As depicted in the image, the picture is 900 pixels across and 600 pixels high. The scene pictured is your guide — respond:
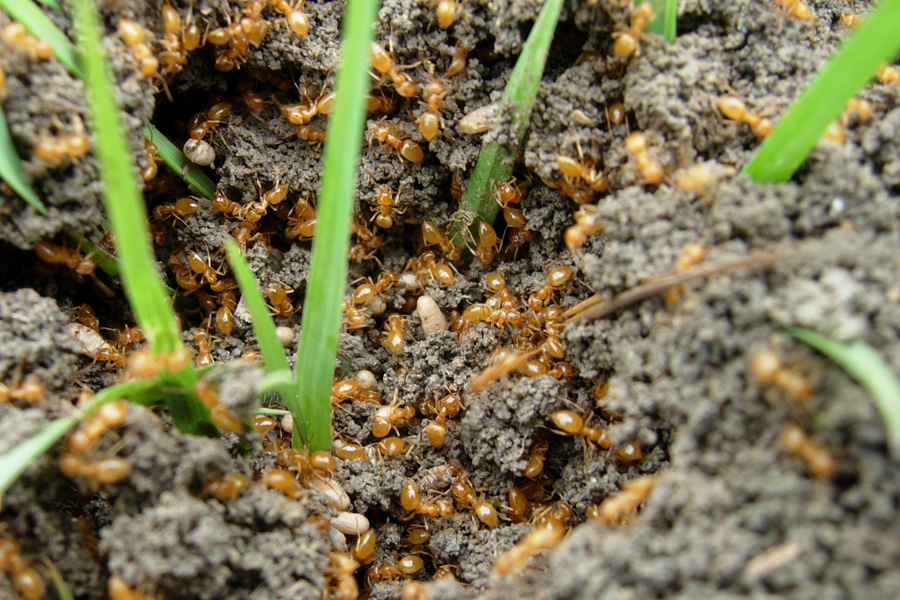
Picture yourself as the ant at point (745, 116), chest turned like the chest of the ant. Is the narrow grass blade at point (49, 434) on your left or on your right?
on your right

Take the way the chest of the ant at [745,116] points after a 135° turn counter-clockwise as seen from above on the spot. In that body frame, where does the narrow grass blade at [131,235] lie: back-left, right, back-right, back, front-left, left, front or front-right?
back-left

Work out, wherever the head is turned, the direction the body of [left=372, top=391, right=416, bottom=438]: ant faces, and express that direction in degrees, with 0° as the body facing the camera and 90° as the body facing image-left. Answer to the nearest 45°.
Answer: approximately 225°

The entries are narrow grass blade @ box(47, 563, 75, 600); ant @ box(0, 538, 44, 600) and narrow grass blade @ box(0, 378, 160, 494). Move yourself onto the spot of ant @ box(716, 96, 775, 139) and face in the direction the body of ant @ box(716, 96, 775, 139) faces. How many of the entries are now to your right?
3

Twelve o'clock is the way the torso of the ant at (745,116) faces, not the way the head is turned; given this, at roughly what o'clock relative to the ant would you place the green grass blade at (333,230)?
The green grass blade is roughly at 3 o'clock from the ant.

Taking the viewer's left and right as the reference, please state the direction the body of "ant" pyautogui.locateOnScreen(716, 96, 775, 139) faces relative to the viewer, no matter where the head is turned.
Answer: facing the viewer and to the right of the viewer

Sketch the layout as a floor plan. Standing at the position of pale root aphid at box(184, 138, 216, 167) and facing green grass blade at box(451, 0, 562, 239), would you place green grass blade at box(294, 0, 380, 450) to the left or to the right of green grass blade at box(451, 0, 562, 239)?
right
